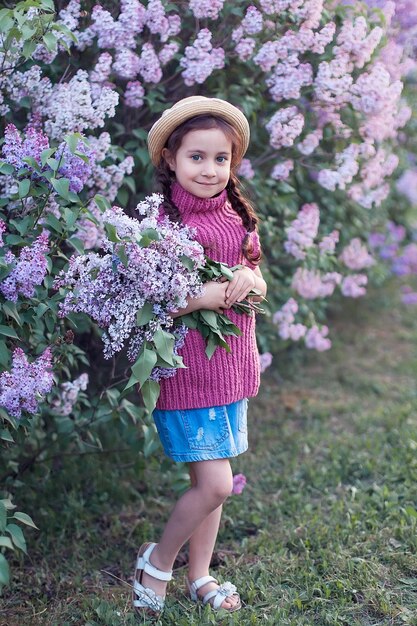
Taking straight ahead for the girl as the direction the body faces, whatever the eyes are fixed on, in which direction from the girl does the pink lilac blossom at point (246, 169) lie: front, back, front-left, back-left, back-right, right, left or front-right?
back-left

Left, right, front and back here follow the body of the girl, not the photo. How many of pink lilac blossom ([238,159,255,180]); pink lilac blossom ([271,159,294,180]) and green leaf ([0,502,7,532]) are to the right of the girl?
1

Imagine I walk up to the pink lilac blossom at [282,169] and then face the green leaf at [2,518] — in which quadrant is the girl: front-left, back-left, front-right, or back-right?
front-left

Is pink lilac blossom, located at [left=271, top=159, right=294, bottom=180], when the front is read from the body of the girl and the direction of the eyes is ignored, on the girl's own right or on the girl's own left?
on the girl's own left

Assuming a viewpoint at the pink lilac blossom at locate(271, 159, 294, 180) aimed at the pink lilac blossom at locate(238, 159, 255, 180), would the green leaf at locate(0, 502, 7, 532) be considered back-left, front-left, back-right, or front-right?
front-left

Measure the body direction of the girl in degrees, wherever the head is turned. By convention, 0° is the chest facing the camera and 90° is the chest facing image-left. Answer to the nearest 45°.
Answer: approximately 315°

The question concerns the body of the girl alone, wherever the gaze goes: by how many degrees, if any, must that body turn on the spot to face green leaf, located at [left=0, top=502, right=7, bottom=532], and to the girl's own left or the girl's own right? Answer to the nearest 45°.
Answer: approximately 90° to the girl's own right

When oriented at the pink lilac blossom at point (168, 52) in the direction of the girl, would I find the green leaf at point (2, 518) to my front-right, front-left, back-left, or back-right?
front-right
